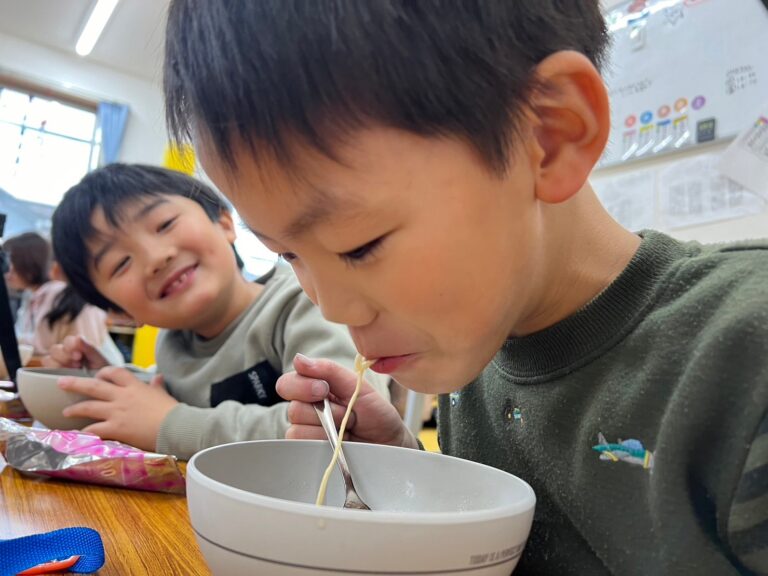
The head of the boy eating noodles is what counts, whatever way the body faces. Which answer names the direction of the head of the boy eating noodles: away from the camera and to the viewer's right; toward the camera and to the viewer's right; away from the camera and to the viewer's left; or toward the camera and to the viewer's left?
toward the camera and to the viewer's left

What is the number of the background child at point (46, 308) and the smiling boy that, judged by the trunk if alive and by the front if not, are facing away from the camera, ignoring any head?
0

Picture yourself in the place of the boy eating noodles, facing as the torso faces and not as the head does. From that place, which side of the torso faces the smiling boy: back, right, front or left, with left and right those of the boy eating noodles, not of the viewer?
right

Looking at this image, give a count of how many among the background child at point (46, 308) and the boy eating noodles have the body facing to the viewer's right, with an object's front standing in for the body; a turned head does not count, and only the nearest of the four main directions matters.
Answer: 0

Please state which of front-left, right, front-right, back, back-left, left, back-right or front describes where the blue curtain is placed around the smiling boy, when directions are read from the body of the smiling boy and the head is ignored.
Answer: back-right

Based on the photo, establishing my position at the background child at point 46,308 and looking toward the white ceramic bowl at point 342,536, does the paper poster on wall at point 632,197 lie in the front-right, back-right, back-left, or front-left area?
front-left

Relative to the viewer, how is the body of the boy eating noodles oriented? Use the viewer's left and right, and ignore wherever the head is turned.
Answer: facing the viewer and to the left of the viewer

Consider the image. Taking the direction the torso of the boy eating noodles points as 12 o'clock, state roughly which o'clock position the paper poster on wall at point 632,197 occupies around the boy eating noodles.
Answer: The paper poster on wall is roughly at 5 o'clock from the boy eating noodles.

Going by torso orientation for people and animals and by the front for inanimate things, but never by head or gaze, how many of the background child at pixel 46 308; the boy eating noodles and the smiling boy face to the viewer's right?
0
